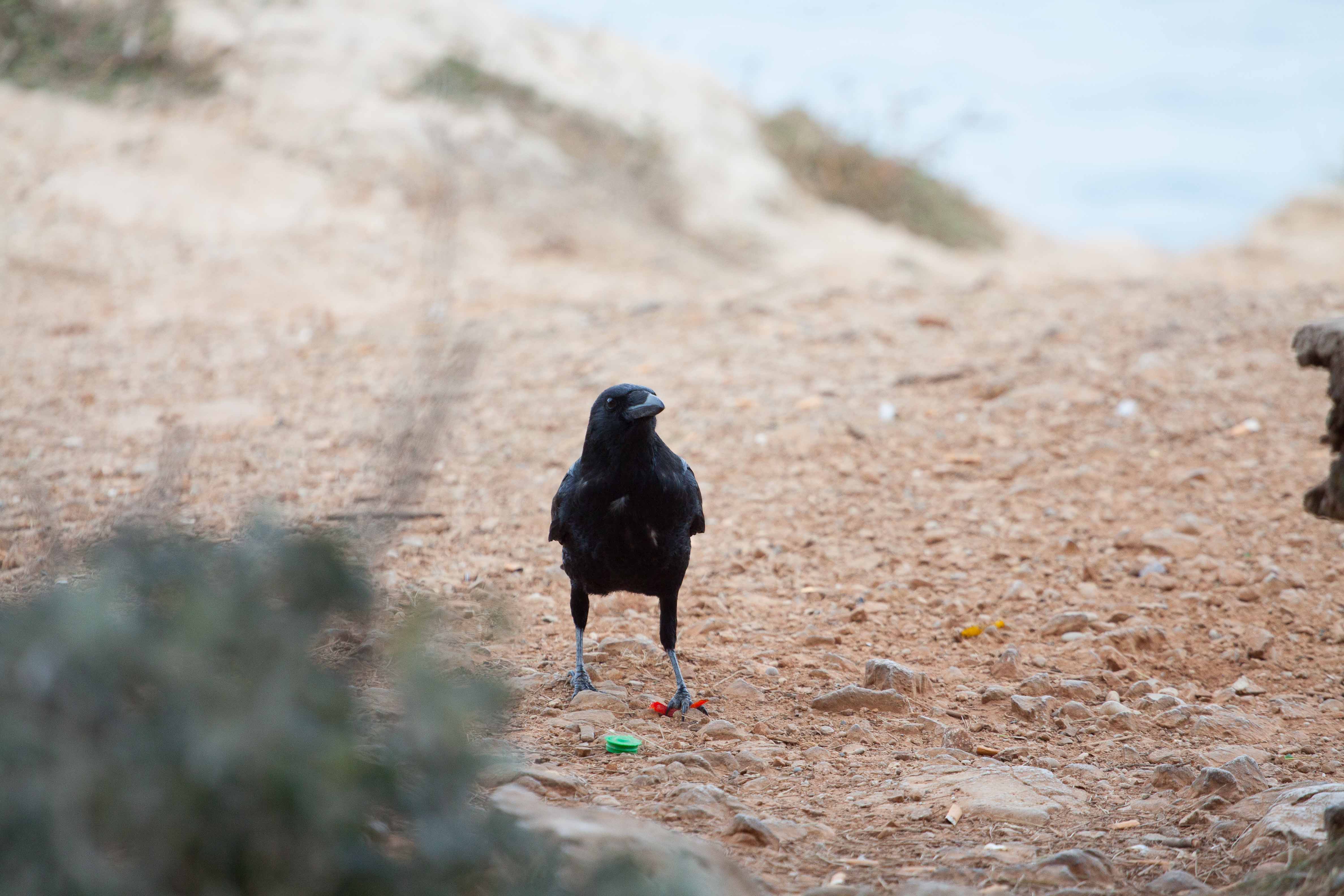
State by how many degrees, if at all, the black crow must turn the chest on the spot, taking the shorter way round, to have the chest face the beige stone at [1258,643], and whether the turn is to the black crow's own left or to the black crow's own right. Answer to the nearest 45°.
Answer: approximately 90° to the black crow's own left

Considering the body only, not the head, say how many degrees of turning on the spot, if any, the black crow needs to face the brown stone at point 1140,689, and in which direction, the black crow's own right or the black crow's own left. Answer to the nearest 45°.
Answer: approximately 90° to the black crow's own left

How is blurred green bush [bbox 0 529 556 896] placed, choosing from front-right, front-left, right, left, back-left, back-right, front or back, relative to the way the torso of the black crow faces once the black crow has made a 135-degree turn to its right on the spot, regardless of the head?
back-left

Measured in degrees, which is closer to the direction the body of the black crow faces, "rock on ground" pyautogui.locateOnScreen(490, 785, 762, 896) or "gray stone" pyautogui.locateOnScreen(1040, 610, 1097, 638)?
the rock on ground

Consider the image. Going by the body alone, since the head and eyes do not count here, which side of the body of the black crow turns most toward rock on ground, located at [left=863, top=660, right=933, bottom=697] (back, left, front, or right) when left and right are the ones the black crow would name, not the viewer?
left

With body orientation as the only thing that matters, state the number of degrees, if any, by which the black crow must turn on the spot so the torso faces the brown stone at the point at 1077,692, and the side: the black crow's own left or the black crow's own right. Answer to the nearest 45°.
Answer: approximately 90° to the black crow's own left

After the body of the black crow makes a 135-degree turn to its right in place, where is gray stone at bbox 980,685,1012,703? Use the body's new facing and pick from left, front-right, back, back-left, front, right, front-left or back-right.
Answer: back-right

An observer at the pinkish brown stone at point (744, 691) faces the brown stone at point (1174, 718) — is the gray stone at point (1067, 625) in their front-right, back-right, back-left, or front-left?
front-left

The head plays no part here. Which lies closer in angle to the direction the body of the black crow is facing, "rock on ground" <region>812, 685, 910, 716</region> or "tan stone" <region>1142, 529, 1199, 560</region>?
the rock on ground

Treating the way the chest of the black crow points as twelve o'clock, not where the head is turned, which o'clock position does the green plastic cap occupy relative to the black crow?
The green plastic cap is roughly at 12 o'clock from the black crow.

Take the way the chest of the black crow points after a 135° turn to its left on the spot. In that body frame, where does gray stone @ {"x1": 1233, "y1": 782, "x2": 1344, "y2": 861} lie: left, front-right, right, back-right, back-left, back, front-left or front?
right

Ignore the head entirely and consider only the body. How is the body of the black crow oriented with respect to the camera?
toward the camera

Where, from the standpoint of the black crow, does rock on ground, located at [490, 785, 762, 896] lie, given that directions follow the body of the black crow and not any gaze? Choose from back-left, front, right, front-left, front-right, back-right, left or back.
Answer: front

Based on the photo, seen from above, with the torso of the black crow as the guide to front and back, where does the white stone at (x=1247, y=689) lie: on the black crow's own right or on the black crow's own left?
on the black crow's own left
